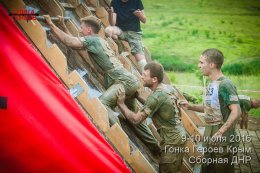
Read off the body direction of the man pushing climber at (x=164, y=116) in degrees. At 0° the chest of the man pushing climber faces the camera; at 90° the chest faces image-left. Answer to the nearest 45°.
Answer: approximately 90°

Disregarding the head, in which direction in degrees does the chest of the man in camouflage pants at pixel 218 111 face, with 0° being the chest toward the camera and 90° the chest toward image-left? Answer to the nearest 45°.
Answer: approximately 45°

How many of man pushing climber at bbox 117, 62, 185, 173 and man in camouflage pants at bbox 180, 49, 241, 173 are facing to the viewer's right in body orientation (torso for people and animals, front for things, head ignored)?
0

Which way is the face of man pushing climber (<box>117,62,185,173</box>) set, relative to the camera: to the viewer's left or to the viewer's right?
to the viewer's left

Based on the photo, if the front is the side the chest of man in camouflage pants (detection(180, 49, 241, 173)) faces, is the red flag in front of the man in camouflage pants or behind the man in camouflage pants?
in front

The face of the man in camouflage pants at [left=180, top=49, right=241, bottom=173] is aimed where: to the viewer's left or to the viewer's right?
to the viewer's left

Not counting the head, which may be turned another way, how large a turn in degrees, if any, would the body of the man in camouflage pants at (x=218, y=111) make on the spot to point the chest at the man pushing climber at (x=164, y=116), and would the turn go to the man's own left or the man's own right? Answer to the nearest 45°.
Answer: approximately 45° to the man's own right
